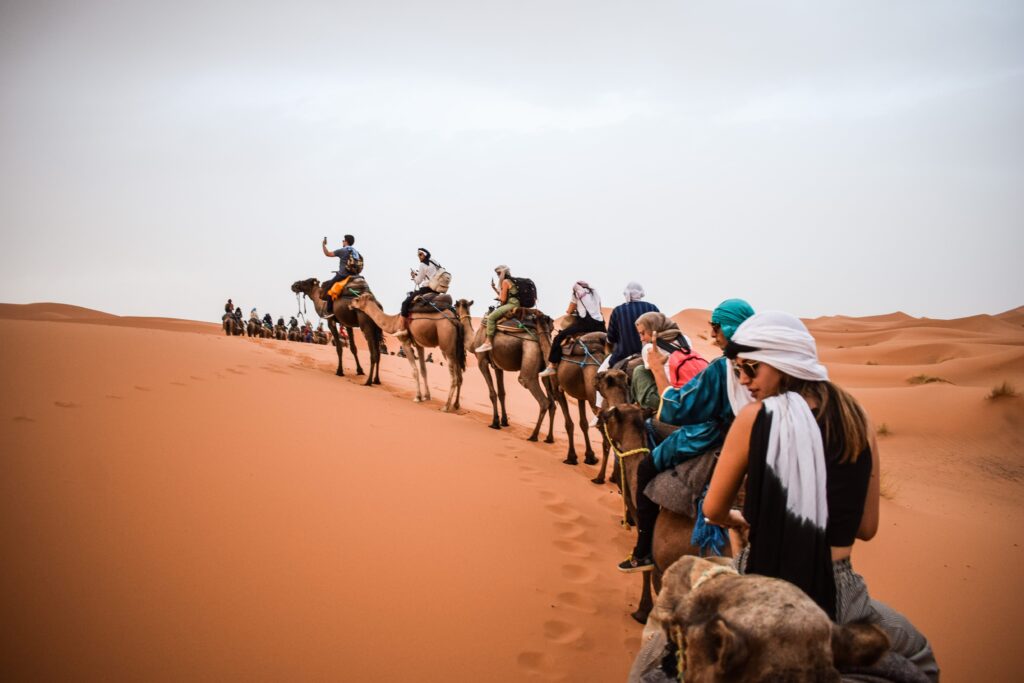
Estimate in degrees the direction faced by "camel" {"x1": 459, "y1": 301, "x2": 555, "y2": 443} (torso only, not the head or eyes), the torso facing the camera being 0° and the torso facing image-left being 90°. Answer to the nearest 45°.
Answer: approximately 135°

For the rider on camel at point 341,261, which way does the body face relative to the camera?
to the viewer's left

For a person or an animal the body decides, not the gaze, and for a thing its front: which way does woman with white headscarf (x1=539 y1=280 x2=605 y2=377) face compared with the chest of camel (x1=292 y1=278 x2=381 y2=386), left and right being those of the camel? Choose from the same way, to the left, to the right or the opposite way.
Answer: the same way

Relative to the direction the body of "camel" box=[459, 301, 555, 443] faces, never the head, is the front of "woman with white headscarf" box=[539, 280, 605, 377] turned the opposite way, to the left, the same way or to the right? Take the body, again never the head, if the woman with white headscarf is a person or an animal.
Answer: the same way

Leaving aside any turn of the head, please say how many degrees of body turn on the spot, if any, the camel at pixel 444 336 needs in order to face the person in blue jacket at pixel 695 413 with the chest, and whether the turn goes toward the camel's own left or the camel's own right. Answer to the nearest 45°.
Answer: approximately 135° to the camel's own left

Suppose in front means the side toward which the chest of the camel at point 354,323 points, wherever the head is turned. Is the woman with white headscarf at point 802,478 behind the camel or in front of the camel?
behind

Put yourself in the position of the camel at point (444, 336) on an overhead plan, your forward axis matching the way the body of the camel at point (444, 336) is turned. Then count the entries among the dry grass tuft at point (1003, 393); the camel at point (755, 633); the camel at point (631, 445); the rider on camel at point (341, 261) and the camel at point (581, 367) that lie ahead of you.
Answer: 1

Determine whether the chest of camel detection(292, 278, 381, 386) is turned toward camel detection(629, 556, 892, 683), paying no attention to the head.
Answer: no

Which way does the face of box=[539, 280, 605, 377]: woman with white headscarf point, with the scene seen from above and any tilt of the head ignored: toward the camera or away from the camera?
away from the camera

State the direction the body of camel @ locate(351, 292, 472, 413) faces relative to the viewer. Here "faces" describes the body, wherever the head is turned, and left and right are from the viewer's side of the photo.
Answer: facing away from the viewer and to the left of the viewer

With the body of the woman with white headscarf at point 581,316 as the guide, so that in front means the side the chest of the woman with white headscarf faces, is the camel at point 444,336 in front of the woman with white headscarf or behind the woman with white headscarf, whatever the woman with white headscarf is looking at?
in front

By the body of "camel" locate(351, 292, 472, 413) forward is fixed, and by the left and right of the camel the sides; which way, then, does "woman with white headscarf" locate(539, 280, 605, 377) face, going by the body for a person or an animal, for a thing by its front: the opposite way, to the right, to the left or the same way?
the same way

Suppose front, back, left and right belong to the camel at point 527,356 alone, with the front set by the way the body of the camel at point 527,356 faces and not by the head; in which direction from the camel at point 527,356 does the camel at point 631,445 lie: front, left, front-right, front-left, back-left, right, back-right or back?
back-left

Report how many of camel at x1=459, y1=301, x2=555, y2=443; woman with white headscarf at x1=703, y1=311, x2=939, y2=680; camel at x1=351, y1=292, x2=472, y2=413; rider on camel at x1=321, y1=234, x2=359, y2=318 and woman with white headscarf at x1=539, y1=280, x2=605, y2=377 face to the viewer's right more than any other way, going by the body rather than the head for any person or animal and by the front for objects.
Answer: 0

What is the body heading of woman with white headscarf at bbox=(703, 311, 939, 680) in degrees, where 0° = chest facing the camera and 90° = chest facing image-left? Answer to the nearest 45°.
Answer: approximately 135°

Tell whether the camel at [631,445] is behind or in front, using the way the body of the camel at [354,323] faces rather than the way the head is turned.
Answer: behind

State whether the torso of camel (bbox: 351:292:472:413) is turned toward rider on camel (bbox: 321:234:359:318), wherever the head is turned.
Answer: yes

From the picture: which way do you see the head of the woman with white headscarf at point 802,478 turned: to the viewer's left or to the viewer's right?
to the viewer's left

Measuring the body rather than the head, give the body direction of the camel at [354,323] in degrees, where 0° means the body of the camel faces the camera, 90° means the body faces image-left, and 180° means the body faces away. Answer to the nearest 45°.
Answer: approximately 135°
